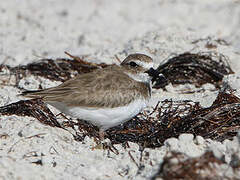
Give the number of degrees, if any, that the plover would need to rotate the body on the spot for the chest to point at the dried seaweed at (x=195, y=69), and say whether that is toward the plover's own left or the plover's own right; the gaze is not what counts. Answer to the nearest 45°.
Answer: approximately 45° to the plover's own left

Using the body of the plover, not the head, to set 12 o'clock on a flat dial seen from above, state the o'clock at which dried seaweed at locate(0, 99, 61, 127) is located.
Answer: The dried seaweed is roughly at 7 o'clock from the plover.

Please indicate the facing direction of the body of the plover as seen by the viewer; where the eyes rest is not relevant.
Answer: to the viewer's right
